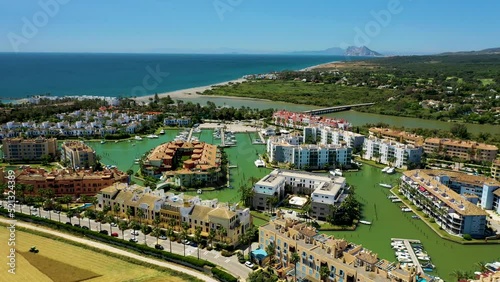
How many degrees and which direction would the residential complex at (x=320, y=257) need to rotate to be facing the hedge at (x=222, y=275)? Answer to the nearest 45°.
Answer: approximately 45° to its right

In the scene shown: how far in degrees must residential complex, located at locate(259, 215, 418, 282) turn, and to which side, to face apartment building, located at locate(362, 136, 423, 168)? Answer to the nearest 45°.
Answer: approximately 135° to its right

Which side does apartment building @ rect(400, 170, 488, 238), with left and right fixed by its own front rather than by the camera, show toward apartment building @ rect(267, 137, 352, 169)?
right

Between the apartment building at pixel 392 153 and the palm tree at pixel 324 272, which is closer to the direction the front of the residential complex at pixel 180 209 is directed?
the palm tree

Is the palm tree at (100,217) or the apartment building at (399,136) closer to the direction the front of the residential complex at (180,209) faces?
the palm tree
